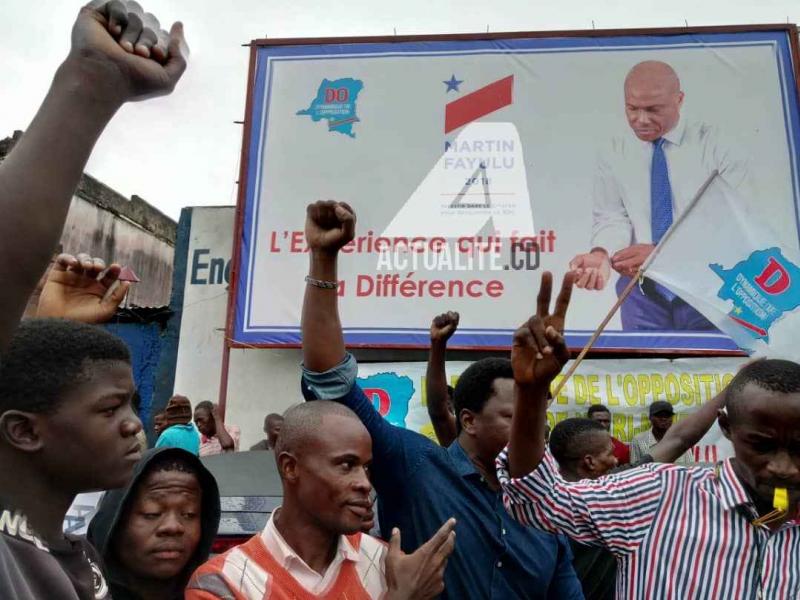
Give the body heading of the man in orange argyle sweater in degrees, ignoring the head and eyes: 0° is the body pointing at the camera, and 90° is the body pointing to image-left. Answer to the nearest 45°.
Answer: approximately 315°

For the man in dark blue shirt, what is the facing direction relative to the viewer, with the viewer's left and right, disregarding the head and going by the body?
facing the viewer and to the right of the viewer

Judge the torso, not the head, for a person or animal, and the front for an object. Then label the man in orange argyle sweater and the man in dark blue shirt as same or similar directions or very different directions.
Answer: same or similar directions

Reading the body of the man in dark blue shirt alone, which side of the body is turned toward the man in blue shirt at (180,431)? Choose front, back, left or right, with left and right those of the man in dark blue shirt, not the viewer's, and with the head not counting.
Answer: back

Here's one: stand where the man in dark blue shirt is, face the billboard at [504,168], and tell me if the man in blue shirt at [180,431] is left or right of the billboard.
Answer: left

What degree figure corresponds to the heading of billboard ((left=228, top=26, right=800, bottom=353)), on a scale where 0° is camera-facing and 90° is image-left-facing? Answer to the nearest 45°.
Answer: approximately 0°

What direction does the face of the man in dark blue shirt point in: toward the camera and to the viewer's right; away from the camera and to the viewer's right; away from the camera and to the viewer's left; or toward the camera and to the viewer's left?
toward the camera and to the viewer's right

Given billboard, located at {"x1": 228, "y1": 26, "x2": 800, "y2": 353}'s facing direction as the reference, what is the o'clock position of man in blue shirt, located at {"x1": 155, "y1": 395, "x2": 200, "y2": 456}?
The man in blue shirt is roughly at 1 o'clock from the billboard.

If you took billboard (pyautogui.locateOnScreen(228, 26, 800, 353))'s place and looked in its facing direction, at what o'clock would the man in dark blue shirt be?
The man in dark blue shirt is roughly at 12 o'clock from the billboard.

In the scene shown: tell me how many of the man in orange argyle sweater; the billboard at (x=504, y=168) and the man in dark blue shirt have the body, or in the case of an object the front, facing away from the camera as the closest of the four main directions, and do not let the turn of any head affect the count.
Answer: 0

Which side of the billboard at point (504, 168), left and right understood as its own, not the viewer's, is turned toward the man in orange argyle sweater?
front

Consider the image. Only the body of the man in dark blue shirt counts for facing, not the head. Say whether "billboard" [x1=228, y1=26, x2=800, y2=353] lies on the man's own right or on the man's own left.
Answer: on the man's own left
